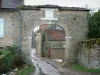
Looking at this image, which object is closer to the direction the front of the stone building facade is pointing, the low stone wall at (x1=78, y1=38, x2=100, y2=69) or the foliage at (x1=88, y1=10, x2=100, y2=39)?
the low stone wall

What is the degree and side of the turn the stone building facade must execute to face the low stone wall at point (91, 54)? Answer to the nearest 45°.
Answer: approximately 45° to its left

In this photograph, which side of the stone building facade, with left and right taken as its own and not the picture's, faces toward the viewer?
front

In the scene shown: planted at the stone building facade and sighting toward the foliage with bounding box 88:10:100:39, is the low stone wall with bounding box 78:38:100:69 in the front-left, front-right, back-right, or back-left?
front-right

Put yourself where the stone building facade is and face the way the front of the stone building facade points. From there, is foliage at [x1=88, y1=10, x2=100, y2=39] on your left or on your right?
on your left
